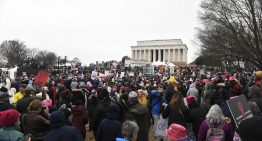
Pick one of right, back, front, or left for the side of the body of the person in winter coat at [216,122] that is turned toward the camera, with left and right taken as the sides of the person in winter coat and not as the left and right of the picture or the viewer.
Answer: back

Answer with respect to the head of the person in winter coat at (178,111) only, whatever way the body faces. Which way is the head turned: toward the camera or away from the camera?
away from the camera

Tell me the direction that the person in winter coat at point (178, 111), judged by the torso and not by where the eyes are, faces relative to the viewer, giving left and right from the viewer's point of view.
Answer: facing away from the viewer

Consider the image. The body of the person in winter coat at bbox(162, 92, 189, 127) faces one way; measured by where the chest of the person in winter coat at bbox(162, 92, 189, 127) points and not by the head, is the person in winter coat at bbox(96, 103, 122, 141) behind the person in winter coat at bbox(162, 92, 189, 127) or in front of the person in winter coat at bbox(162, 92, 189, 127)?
behind

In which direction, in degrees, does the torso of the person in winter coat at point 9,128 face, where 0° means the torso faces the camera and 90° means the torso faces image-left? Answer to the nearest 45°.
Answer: approximately 180°

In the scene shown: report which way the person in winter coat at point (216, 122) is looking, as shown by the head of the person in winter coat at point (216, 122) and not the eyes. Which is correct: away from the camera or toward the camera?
away from the camera

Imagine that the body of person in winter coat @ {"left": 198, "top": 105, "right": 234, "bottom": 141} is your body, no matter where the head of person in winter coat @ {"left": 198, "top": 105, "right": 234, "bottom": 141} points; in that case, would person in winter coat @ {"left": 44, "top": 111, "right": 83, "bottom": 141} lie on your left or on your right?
on your left
